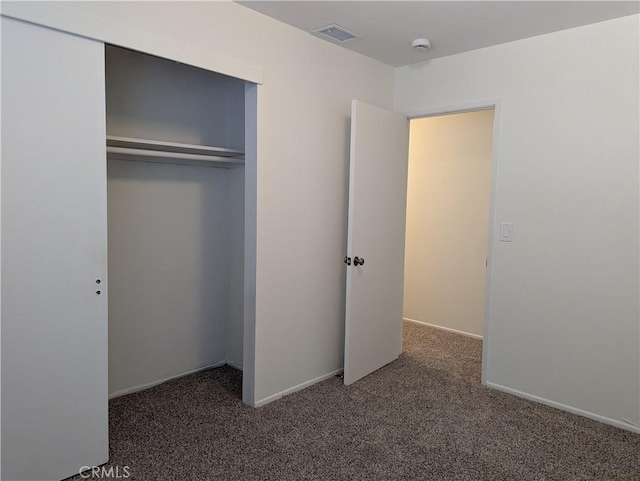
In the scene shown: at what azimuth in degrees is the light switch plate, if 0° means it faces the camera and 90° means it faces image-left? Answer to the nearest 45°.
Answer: approximately 0°

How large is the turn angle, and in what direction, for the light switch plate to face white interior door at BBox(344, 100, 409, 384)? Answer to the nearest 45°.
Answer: approximately 90° to its right
